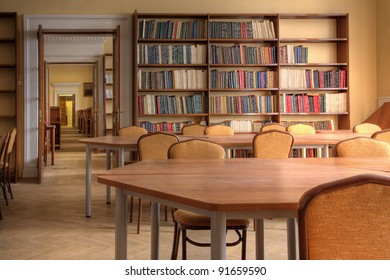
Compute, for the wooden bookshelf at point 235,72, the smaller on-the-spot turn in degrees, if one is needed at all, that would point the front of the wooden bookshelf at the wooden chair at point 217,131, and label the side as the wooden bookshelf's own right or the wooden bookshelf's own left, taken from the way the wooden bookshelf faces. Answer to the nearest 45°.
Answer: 0° — it already faces it

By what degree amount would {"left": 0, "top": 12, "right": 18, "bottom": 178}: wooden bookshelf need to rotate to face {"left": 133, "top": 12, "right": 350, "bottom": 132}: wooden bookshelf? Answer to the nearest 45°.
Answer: approximately 90° to its left

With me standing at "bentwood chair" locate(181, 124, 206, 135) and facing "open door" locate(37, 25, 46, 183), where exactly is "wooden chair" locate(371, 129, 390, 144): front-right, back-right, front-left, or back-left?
back-left

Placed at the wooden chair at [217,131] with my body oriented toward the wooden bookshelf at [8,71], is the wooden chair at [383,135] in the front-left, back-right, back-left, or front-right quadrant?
back-left

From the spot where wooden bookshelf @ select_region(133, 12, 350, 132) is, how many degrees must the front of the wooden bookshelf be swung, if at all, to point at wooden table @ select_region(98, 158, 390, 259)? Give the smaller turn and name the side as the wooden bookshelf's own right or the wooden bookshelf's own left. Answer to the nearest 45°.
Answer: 0° — it already faces it
